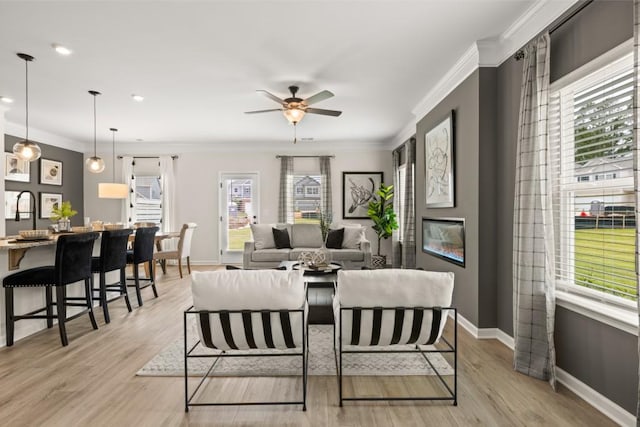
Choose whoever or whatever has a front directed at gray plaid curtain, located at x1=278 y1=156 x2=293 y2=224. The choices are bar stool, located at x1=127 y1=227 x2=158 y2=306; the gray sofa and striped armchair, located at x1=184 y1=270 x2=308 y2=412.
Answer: the striped armchair

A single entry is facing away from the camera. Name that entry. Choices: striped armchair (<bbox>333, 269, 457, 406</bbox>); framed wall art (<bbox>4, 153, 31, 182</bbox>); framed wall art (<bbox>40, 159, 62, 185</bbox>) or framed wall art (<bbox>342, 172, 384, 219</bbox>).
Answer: the striped armchair

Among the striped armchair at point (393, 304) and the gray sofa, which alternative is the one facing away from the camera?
the striped armchair

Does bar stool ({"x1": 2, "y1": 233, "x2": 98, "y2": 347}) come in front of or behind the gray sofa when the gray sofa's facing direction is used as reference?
in front

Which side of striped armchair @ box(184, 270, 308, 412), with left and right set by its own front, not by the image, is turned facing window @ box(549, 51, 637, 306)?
right

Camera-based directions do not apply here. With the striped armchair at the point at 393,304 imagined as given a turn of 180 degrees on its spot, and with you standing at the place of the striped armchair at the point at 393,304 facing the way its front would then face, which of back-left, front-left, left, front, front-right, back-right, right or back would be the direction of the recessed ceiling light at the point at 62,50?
right

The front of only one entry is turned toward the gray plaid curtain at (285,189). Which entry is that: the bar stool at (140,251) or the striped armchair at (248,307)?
the striped armchair

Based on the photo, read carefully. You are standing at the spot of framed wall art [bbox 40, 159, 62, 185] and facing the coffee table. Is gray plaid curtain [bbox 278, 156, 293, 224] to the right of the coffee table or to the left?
left

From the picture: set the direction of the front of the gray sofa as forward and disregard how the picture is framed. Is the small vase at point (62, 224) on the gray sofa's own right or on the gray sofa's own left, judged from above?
on the gray sofa's own right

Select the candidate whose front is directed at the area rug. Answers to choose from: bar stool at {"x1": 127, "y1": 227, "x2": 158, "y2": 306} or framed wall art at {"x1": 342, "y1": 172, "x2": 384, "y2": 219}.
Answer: the framed wall art

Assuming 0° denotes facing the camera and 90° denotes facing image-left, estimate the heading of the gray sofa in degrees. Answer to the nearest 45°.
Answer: approximately 0°

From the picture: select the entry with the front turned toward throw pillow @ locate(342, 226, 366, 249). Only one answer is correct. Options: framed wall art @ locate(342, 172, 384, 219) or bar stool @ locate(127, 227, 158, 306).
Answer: the framed wall art

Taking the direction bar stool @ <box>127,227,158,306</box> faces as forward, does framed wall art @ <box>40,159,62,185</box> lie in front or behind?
in front

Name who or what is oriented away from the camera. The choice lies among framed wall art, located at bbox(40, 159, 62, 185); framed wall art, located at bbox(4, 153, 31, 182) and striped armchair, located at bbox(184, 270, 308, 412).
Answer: the striped armchair

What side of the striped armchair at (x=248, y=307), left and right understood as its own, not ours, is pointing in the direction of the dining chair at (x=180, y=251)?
front

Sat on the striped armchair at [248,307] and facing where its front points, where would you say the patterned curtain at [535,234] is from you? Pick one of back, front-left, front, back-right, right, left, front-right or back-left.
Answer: right

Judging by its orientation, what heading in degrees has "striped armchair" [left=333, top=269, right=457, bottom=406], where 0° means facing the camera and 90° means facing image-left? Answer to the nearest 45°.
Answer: approximately 180°
